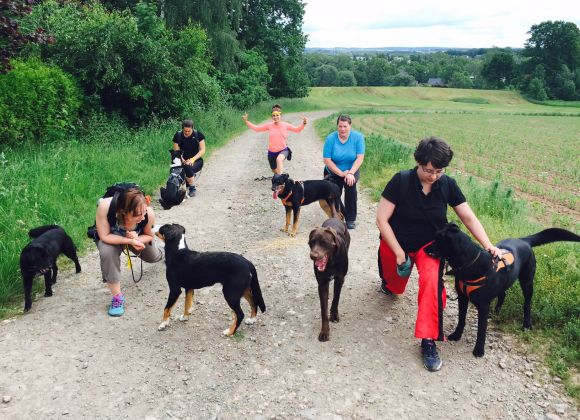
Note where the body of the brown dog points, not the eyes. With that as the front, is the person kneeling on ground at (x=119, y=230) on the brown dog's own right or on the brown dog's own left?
on the brown dog's own right

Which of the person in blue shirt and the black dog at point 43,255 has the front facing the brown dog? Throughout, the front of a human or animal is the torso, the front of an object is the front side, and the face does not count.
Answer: the person in blue shirt

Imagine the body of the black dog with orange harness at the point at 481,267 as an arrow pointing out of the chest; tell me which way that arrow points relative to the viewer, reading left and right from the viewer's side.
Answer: facing the viewer and to the left of the viewer

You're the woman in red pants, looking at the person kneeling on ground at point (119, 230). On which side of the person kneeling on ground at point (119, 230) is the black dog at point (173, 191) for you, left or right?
right

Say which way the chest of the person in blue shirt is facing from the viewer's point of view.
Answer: toward the camera

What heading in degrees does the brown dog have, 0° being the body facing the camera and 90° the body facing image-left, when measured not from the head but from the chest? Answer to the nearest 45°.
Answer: approximately 0°

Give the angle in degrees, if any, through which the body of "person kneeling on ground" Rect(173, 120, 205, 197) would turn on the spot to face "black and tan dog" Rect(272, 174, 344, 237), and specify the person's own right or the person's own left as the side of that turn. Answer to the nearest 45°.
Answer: approximately 45° to the person's own left

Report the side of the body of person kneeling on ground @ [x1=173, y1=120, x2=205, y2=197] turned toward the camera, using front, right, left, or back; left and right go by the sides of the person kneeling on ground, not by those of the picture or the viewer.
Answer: front

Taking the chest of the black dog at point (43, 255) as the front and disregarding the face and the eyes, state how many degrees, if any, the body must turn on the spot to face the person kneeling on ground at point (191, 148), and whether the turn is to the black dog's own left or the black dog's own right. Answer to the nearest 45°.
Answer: approximately 180°

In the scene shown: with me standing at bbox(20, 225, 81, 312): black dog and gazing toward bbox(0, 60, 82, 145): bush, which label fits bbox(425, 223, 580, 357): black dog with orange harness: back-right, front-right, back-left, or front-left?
back-right

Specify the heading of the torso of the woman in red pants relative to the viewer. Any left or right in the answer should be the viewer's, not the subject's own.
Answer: facing the viewer
